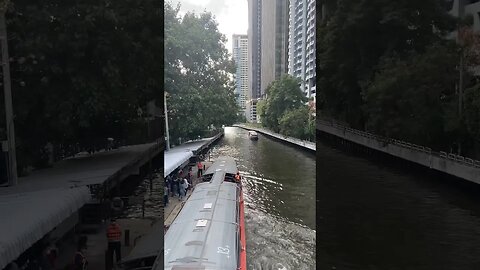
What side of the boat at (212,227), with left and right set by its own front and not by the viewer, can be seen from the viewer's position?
back
